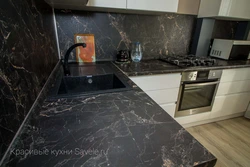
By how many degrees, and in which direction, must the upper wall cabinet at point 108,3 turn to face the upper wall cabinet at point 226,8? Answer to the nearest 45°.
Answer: approximately 90° to its left

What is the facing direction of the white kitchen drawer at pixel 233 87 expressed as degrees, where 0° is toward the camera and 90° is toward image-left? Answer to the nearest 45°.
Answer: approximately 315°

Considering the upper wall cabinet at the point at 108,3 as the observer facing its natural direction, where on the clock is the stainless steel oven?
The stainless steel oven is roughly at 9 o'clock from the upper wall cabinet.

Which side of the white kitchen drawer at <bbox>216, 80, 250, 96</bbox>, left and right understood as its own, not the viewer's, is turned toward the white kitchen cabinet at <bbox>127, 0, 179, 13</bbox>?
right

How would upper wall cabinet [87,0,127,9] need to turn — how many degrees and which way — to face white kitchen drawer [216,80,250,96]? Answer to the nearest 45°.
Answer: approximately 90° to its left

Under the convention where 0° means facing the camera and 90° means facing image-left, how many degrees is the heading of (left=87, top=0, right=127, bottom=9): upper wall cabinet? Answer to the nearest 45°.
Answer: approximately 0°

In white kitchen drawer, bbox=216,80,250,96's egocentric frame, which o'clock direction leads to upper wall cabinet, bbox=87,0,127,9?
The upper wall cabinet is roughly at 3 o'clock from the white kitchen drawer.

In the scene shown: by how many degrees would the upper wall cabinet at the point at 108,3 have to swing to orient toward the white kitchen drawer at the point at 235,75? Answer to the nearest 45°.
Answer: approximately 90° to its left
